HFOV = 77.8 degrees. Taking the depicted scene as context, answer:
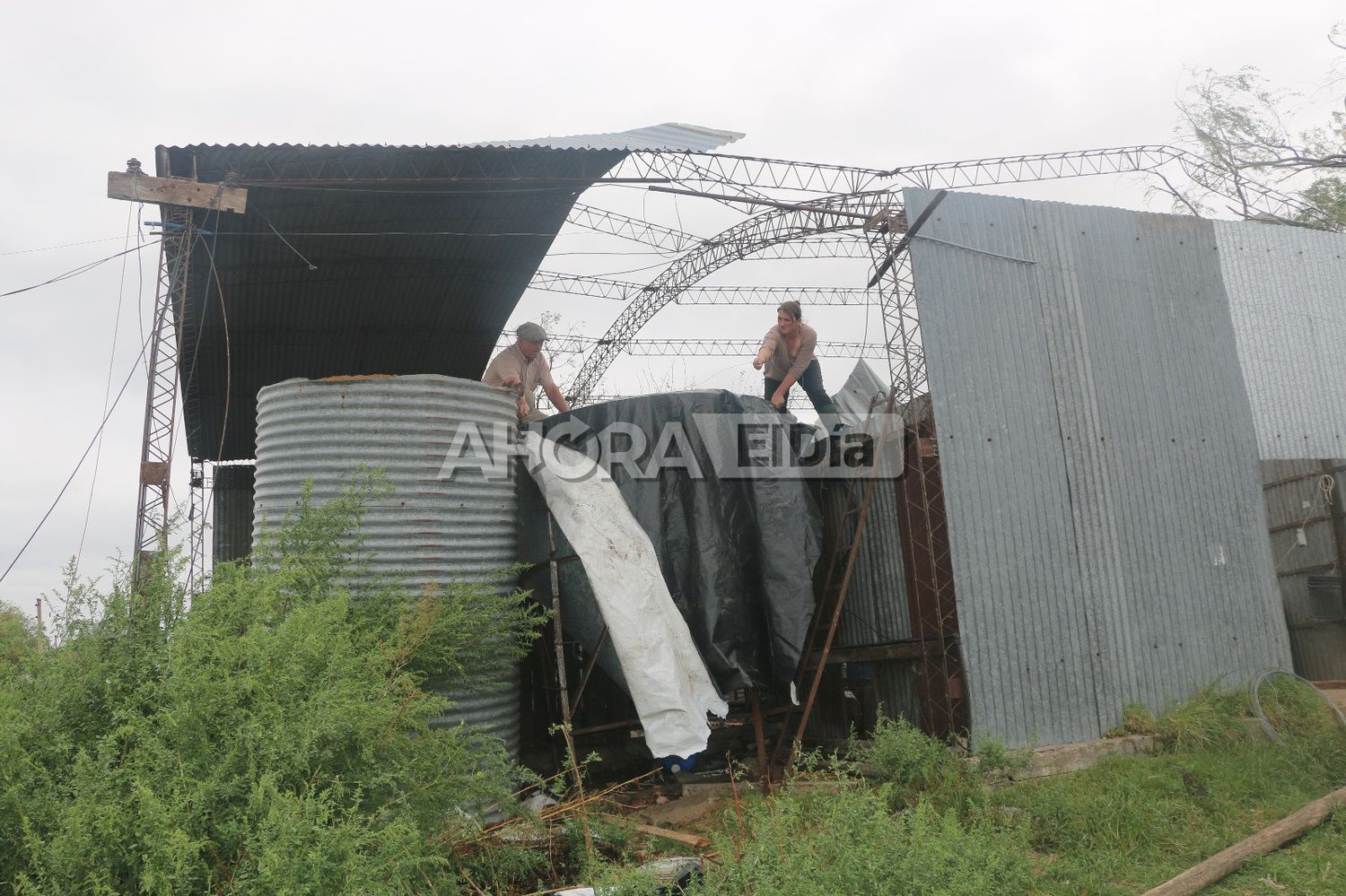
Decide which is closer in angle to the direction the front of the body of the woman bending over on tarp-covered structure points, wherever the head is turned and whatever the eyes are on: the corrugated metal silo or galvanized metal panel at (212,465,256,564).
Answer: the corrugated metal silo

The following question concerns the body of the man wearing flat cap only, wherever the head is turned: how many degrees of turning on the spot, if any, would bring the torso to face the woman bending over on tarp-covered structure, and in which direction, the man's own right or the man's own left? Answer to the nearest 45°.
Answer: approximately 45° to the man's own left

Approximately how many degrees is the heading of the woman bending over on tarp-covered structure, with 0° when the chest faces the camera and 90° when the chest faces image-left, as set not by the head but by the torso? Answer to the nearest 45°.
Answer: approximately 45°

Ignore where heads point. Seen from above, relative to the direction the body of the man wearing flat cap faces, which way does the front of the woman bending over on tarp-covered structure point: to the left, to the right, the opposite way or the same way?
to the right

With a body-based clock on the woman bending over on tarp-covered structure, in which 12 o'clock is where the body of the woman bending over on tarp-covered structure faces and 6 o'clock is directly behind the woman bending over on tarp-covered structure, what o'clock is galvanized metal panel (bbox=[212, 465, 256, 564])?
The galvanized metal panel is roughly at 2 o'clock from the woman bending over on tarp-covered structure.

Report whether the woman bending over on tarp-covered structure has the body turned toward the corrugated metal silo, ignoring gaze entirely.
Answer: yes

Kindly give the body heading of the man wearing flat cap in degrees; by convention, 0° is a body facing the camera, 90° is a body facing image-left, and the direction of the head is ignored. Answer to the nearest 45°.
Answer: approximately 315°

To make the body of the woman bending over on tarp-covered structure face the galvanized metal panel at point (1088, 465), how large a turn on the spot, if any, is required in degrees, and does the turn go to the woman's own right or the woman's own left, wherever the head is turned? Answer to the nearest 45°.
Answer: approximately 135° to the woman's own left
